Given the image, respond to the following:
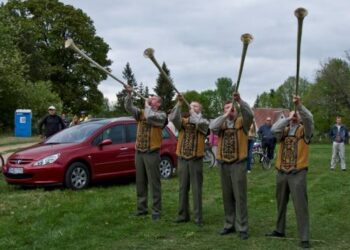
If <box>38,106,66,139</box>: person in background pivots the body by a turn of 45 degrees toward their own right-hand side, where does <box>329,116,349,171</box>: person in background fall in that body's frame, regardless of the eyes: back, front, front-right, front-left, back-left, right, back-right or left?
back-left

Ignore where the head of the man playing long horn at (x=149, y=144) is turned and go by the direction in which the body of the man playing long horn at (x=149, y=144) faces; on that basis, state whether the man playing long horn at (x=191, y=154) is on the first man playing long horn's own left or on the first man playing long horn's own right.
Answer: on the first man playing long horn's own left

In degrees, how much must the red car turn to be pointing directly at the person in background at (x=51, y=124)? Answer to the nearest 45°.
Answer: approximately 135° to its right

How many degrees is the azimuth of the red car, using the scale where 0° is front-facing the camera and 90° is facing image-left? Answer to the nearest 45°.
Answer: approximately 45°

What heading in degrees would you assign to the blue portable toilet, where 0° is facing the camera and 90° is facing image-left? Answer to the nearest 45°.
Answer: approximately 0°

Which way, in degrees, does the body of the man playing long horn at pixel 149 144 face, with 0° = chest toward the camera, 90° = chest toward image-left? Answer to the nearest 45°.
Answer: approximately 45°

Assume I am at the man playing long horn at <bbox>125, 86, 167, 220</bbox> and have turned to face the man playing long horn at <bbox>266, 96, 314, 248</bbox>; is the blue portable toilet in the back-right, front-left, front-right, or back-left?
back-left

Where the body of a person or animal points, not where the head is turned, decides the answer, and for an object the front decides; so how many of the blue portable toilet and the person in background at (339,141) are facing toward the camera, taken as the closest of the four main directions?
2

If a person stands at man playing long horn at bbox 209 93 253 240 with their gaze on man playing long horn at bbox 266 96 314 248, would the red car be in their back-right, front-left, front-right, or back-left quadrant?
back-left

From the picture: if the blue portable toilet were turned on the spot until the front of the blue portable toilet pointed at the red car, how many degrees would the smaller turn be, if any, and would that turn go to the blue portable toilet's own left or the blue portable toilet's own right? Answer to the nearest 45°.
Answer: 0° — it already faces it
